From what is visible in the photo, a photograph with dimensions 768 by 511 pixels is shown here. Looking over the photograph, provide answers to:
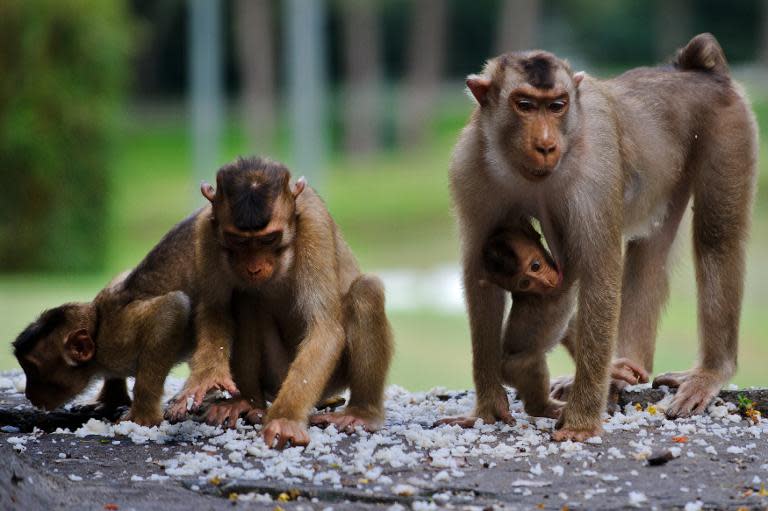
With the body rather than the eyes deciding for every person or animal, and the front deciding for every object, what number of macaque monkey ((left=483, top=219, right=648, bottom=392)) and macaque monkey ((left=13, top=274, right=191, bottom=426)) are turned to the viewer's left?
1

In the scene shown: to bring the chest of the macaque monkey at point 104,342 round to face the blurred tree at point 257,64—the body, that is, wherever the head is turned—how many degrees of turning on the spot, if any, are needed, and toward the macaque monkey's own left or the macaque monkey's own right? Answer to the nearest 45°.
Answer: approximately 90° to the macaque monkey's own right

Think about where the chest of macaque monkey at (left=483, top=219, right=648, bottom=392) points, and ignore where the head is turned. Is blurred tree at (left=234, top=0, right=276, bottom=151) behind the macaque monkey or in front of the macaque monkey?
behind

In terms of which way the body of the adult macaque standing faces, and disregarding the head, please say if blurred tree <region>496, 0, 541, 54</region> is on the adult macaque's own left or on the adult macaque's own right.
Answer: on the adult macaque's own right

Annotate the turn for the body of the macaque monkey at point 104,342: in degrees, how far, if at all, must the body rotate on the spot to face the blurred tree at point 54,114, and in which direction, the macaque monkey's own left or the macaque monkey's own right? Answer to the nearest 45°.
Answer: approximately 90° to the macaque monkey's own right

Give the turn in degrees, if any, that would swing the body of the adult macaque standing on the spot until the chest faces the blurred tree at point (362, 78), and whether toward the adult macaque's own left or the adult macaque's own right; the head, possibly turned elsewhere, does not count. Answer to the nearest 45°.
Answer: approximately 135° to the adult macaque's own right

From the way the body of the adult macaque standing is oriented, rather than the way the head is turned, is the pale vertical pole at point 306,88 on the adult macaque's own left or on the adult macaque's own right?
on the adult macaque's own right

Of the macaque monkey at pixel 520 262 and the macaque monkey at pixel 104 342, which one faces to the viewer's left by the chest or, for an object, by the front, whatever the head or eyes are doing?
the macaque monkey at pixel 104 342

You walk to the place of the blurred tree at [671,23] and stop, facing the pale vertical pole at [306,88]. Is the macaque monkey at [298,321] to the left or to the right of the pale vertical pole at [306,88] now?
left

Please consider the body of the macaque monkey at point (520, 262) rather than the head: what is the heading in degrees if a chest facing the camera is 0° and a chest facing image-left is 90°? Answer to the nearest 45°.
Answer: approximately 315°

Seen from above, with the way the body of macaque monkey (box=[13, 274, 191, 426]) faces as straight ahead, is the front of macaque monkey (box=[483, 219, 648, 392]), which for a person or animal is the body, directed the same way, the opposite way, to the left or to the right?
to the left

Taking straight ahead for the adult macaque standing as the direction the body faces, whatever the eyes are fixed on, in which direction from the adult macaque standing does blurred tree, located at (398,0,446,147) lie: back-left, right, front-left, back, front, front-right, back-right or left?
back-right

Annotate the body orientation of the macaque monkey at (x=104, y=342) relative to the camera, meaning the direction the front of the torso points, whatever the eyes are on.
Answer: to the viewer's left
